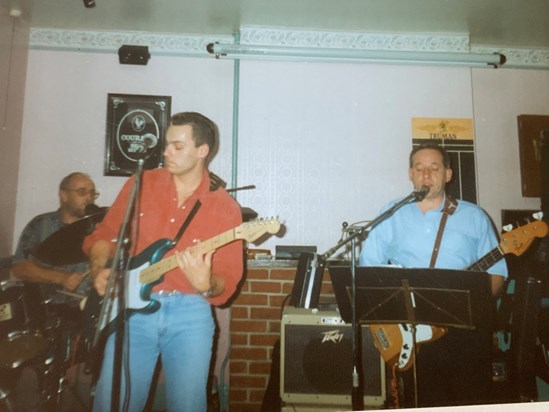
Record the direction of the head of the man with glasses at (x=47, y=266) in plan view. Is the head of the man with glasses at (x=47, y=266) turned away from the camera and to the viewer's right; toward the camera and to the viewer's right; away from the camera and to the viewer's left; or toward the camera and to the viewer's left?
toward the camera and to the viewer's right

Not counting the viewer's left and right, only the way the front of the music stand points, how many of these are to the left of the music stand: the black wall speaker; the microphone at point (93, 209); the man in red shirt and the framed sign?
4

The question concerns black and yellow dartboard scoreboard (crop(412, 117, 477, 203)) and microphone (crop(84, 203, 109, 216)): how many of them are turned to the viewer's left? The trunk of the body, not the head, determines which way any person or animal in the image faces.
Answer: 1

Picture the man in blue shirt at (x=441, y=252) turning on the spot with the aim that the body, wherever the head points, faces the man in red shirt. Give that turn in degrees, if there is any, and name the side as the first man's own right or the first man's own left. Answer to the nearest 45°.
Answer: approximately 45° to the first man's own right

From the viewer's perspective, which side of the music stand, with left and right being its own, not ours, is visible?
back

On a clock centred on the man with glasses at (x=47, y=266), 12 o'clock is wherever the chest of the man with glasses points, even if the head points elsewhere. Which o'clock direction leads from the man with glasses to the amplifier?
The amplifier is roughly at 11 o'clock from the man with glasses.

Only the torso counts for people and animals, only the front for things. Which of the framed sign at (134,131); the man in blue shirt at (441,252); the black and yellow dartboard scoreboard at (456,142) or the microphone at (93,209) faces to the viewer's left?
the microphone
